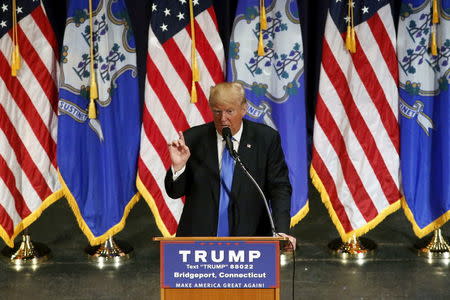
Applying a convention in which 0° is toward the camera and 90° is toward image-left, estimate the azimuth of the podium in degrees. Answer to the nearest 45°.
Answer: approximately 0°

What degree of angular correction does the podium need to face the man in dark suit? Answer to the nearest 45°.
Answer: approximately 180°

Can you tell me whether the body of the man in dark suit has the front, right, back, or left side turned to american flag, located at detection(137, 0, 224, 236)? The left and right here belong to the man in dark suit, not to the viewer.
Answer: back

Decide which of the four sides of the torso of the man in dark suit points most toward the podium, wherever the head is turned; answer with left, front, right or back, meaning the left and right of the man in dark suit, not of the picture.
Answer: front

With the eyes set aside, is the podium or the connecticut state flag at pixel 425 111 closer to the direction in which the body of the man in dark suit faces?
the podium

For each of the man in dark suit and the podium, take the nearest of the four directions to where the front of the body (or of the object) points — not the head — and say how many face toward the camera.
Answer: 2

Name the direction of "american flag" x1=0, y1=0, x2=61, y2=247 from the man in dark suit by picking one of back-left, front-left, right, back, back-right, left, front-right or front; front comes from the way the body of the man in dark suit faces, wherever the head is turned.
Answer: back-right

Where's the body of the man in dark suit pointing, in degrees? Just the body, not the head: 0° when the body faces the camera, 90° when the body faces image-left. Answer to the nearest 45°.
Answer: approximately 0°

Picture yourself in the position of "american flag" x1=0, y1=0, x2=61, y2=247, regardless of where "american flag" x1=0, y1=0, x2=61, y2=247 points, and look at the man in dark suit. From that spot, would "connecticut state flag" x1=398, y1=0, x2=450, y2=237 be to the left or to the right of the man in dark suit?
left

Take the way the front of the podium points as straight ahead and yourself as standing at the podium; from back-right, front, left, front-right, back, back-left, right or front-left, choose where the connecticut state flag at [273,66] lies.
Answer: back
